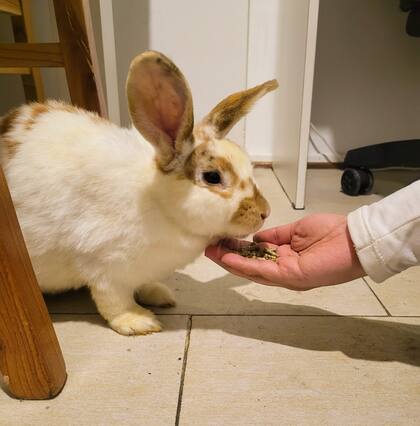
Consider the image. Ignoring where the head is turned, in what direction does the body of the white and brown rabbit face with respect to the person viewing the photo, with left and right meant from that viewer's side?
facing to the right of the viewer
